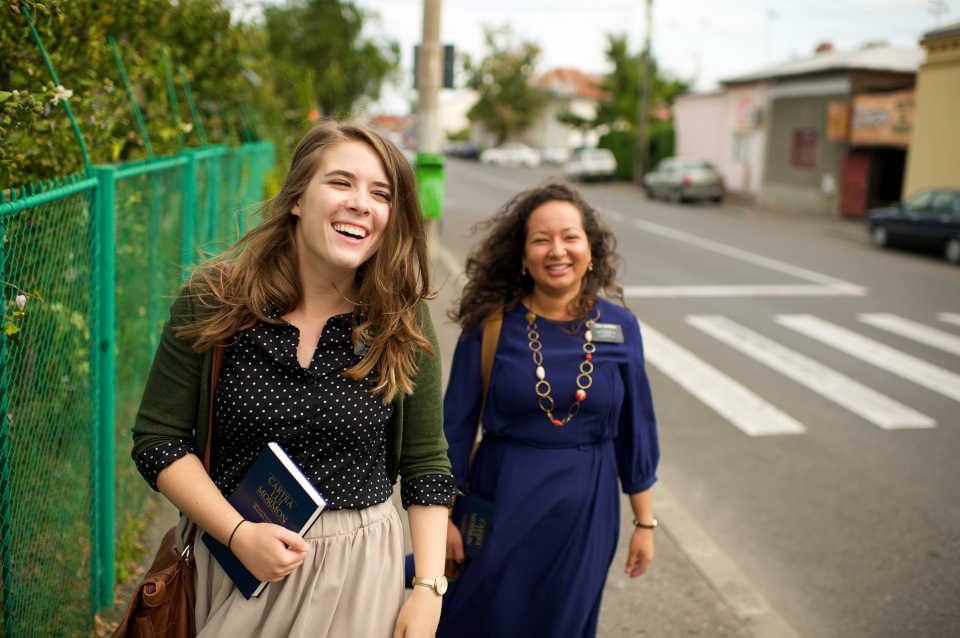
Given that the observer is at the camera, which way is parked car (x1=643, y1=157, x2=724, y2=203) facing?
facing away from the viewer and to the left of the viewer

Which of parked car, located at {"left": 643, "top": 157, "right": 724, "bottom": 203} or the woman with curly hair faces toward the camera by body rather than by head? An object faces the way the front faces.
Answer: the woman with curly hair

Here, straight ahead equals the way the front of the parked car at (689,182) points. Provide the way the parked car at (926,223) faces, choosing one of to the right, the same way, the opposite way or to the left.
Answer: the same way

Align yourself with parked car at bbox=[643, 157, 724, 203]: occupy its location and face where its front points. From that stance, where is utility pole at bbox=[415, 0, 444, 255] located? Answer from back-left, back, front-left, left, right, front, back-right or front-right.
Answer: back-left

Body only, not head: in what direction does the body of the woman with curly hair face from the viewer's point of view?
toward the camera

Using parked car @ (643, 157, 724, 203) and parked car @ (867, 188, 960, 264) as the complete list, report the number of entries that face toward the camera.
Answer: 0

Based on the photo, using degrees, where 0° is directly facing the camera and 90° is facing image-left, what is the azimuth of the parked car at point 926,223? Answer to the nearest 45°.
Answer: approximately 135°

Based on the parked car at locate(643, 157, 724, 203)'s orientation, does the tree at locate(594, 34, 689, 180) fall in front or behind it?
in front

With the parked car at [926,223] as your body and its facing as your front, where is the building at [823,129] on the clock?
The building is roughly at 1 o'clock from the parked car.

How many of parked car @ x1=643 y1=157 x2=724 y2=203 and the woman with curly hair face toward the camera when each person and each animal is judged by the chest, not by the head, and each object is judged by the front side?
1

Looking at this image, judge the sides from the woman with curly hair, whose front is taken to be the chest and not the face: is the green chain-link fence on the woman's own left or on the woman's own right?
on the woman's own right

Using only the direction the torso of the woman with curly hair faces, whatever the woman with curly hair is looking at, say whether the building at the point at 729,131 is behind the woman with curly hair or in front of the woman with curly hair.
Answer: behind

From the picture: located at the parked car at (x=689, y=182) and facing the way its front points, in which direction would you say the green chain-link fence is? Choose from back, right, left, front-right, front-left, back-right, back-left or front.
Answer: back-left

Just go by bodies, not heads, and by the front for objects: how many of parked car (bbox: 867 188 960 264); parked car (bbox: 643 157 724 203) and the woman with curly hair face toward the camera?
1

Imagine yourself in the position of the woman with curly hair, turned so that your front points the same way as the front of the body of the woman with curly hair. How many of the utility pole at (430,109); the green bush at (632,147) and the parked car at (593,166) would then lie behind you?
3

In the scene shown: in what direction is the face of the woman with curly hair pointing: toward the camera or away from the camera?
toward the camera

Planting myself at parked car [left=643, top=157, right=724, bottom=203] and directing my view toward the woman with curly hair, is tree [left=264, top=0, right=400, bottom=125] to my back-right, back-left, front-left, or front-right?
front-right
